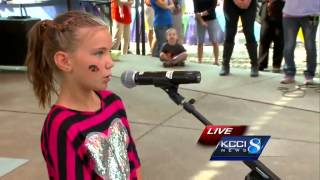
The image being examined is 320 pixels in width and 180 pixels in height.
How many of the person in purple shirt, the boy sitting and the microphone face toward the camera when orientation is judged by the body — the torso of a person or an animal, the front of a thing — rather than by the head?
2

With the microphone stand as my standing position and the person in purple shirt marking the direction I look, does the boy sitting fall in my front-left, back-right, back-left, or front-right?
front-left

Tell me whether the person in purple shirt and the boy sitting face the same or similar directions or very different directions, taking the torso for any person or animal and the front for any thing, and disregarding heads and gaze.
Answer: same or similar directions

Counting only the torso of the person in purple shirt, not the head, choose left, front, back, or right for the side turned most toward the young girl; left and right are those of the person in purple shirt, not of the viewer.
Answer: front

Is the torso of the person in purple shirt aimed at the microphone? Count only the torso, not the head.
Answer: yes

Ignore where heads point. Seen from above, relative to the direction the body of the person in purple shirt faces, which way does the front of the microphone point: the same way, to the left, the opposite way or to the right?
to the right

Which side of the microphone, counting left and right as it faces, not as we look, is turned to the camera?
left

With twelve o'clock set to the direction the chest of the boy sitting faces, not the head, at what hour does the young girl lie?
The young girl is roughly at 12 o'clock from the boy sitting.

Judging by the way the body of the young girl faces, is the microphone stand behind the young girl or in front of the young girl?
in front

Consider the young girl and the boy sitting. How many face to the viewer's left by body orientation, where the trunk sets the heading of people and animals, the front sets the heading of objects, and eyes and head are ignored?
0

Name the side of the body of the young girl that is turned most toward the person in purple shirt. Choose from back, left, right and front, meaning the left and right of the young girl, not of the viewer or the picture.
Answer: left

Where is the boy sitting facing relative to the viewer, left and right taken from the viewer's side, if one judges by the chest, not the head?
facing the viewer

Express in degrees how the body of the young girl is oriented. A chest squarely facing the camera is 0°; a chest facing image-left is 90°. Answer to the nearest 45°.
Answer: approximately 315°

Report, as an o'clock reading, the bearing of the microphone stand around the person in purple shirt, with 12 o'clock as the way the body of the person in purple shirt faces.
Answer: The microphone stand is roughly at 12 o'clock from the person in purple shirt.

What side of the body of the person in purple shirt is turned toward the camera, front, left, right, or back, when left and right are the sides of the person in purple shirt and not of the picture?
front

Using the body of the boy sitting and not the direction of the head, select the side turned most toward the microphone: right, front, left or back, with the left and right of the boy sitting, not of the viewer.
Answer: front

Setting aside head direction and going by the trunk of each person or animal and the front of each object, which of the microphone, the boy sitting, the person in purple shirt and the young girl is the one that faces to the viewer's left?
the microphone
